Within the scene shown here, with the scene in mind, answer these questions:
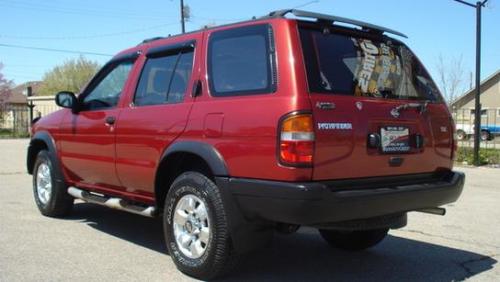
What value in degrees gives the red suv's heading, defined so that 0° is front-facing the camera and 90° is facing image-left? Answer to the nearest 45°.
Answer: approximately 135°

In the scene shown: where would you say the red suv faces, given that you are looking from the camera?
facing away from the viewer and to the left of the viewer
